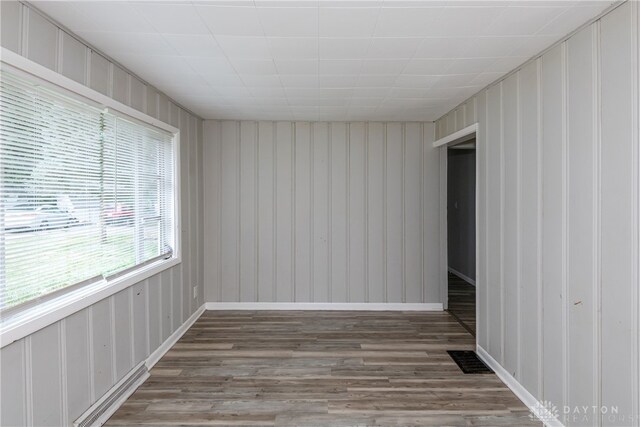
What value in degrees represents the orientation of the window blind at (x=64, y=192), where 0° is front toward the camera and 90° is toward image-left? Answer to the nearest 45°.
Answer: approximately 315°
